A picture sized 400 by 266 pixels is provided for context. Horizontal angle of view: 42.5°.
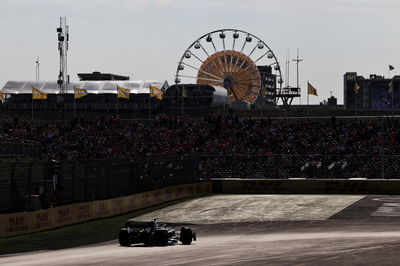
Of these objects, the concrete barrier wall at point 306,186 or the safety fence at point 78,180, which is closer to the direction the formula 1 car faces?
the concrete barrier wall

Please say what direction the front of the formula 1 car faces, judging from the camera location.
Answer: facing away from the viewer and to the right of the viewer

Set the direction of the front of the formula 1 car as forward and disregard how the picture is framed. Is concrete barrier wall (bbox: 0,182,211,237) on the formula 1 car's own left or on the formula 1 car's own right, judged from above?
on the formula 1 car's own left

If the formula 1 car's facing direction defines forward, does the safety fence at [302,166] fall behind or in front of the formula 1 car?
in front

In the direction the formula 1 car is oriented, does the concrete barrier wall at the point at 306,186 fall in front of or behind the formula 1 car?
in front

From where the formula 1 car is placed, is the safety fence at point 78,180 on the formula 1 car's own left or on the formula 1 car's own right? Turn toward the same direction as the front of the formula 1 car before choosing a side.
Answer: on the formula 1 car's own left

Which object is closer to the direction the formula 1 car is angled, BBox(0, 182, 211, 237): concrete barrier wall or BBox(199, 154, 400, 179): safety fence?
the safety fence
